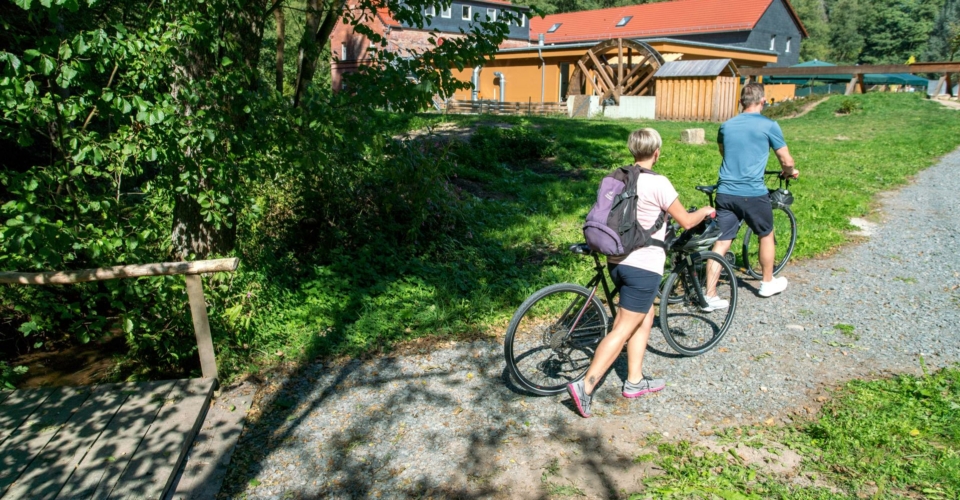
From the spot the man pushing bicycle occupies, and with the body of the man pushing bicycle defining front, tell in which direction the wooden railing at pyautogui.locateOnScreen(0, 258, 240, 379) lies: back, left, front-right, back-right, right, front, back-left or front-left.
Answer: back

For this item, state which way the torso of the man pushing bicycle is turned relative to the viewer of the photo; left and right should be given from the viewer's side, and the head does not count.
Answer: facing away from the viewer and to the right of the viewer

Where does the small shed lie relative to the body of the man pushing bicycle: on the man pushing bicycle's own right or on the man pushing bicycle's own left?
on the man pushing bicycle's own left

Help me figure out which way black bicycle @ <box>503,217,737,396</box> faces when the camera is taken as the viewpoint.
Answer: facing away from the viewer and to the right of the viewer

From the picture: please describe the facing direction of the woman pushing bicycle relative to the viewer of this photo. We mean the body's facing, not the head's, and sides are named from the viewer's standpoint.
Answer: facing away from the viewer and to the right of the viewer

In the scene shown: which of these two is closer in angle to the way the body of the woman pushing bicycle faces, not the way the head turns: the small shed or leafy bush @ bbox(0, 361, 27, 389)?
the small shed

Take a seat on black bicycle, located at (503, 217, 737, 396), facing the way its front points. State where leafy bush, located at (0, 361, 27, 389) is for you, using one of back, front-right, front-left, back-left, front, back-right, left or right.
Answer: back-left

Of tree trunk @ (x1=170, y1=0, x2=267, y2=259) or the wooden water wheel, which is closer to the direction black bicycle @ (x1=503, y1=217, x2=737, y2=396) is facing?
the wooden water wheel
